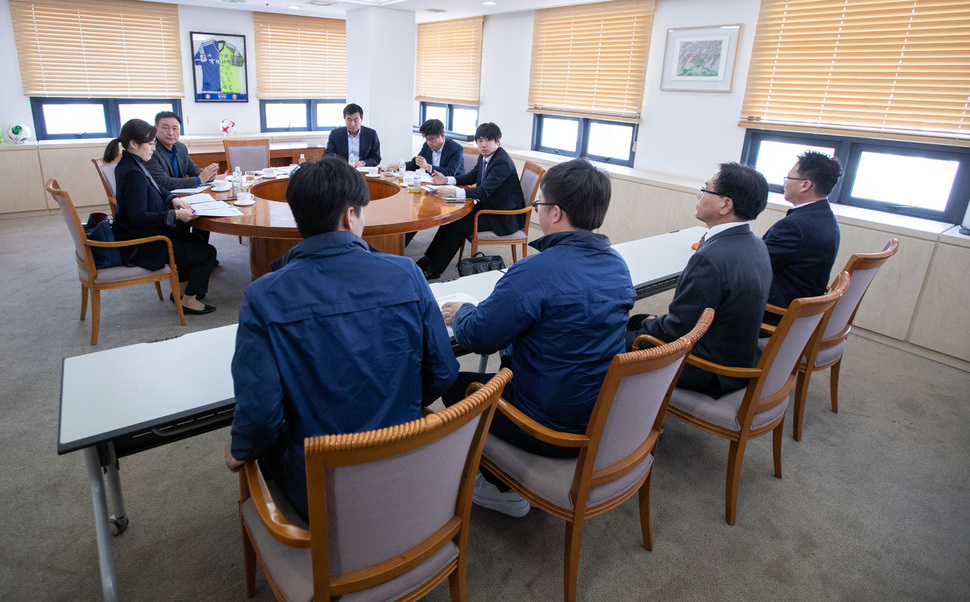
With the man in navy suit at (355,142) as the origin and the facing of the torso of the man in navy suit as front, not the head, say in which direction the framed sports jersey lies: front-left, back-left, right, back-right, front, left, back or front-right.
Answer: back-right

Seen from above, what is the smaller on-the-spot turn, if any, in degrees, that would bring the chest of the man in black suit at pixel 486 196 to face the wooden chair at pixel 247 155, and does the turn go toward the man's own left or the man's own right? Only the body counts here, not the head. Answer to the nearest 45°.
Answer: approximately 90° to the man's own right

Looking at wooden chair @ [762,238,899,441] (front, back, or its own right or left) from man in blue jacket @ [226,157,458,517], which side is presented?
left

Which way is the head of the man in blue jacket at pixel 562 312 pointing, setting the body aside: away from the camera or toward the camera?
away from the camera

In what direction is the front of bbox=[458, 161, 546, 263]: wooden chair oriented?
to the viewer's left

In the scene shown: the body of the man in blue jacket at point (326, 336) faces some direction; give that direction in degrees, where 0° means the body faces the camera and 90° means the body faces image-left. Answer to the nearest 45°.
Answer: approximately 180°

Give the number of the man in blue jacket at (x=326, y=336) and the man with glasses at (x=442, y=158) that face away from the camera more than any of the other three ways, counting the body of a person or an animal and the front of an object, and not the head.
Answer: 1

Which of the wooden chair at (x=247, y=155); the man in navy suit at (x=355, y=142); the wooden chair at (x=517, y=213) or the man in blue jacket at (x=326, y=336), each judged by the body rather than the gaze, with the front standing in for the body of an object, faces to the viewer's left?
the wooden chair at (x=517, y=213)

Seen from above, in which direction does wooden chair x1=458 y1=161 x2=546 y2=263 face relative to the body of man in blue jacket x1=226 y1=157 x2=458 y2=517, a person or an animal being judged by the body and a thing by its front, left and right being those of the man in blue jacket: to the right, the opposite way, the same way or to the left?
to the left

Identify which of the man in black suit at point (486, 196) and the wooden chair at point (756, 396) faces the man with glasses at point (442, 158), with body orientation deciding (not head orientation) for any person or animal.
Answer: the wooden chair

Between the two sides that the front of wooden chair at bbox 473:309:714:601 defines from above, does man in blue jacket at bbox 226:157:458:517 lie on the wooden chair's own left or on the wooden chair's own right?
on the wooden chair's own left
